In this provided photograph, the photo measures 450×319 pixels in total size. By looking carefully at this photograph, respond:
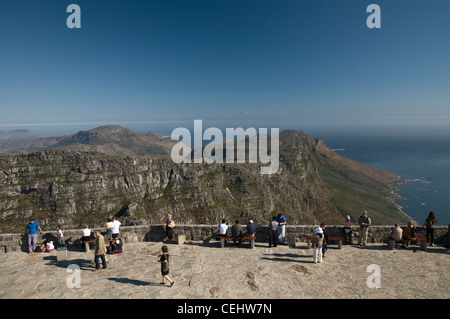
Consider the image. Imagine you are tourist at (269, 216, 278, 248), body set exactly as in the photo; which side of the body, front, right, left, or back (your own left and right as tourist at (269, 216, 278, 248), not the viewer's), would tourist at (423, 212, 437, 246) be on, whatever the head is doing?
right

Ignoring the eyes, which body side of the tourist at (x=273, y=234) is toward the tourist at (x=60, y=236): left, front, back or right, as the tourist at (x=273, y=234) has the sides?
left

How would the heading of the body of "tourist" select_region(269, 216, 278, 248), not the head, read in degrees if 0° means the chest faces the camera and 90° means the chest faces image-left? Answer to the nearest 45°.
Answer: approximately 180°

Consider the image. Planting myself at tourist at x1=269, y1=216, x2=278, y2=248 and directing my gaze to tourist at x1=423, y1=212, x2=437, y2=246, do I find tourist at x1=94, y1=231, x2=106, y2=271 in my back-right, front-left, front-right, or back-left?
back-right
